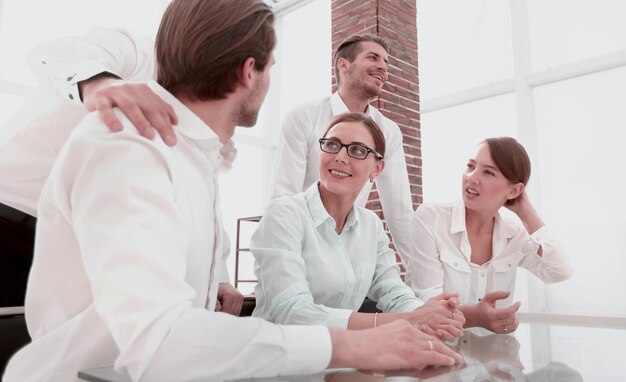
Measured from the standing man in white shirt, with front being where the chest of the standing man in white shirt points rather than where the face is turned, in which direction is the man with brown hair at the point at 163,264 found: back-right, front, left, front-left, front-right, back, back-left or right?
front-right

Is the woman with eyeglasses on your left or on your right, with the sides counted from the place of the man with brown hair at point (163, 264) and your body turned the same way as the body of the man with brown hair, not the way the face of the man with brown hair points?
on your left

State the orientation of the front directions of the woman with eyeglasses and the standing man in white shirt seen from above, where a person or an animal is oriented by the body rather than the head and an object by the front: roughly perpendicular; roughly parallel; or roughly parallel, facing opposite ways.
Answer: roughly parallel

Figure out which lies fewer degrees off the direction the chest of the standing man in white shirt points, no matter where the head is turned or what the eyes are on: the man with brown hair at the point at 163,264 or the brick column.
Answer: the man with brown hair

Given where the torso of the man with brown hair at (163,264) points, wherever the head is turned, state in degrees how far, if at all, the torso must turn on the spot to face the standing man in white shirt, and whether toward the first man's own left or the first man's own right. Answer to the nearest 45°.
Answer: approximately 45° to the first man's own left

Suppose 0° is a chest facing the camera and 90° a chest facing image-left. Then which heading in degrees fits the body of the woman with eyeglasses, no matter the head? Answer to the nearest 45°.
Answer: approximately 315°

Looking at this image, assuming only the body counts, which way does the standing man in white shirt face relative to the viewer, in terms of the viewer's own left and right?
facing the viewer and to the right of the viewer

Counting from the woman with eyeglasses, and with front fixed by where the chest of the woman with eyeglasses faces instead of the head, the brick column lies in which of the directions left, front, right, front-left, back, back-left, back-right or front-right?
back-left

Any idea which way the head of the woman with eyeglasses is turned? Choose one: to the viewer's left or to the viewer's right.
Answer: to the viewer's left

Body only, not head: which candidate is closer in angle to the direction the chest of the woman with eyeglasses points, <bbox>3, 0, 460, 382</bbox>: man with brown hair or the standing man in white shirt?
the man with brown hair

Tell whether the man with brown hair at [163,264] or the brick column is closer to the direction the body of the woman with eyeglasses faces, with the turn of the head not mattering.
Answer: the man with brown hair

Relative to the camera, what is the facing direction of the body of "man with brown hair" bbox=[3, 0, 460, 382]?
to the viewer's right

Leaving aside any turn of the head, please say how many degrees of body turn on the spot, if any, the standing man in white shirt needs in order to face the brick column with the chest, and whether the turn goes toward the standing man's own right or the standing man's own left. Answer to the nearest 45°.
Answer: approximately 135° to the standing man's own left

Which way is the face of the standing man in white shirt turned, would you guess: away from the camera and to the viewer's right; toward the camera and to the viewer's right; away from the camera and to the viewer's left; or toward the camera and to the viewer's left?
toward the camera and to the viewer's right

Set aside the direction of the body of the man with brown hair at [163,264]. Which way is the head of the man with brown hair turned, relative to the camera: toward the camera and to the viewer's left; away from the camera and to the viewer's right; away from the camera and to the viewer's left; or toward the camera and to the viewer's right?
away from the camera and to the viewer's right

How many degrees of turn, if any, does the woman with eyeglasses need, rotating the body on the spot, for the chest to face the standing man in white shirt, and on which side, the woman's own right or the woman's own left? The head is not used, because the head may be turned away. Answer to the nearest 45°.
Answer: approximately 135° to the woman's own left
